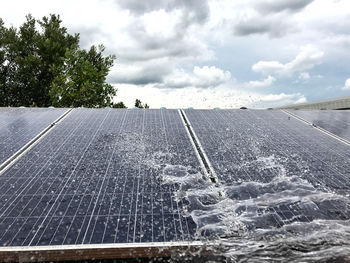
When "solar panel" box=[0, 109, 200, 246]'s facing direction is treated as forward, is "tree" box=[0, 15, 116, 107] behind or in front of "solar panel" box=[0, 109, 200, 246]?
behind

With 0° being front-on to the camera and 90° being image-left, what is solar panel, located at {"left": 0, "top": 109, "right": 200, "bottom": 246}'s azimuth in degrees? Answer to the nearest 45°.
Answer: approximately 0°

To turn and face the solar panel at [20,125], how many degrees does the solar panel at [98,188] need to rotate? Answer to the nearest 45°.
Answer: approximately 135° to its right
